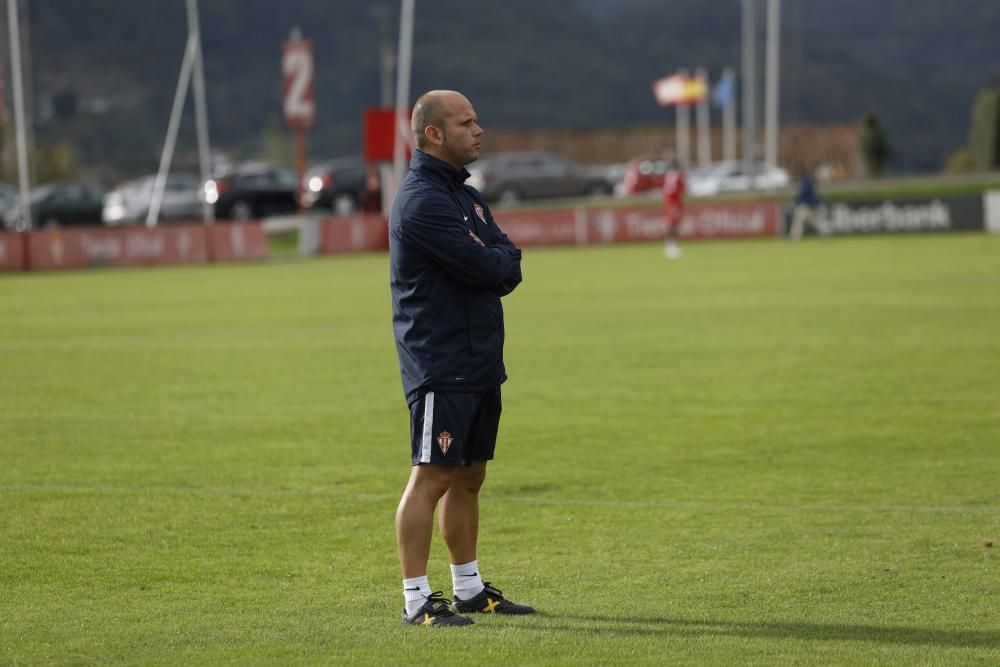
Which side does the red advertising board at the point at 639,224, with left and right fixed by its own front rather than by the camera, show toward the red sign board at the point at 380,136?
right

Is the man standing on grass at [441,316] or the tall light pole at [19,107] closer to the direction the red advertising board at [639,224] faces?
the man standing on grass

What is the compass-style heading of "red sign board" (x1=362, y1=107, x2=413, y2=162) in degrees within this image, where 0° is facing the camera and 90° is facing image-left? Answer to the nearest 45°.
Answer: approximately 0°

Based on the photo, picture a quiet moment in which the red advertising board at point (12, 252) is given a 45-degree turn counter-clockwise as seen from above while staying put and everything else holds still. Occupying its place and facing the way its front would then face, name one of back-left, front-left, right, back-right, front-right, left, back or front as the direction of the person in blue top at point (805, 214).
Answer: front-left

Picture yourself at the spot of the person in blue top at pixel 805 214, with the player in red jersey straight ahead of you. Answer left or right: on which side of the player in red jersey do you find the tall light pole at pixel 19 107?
right

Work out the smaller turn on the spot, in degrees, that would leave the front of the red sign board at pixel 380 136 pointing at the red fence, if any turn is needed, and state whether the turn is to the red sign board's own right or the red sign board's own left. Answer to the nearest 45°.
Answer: approximately 45° to the red sign board's own right

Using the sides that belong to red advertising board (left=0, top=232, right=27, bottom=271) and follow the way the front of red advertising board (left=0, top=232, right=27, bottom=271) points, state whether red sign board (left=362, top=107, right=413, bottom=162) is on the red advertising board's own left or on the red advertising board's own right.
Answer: on the red advertising board's own left

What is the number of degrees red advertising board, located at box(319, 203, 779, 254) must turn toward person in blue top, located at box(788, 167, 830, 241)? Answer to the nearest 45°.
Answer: approximately 90° to its left

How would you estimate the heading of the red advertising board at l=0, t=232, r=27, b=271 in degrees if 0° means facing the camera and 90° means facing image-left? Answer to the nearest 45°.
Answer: approximately 0°

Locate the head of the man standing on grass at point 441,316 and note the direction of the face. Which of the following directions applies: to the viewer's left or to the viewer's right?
to the viewer's right

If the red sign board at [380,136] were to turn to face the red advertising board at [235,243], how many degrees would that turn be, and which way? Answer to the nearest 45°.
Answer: approximately 45° to its right

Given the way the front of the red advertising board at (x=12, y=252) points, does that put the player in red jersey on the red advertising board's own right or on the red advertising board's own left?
on the red advertising board's own left
